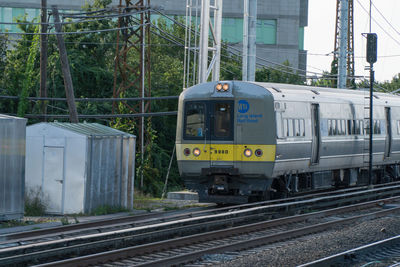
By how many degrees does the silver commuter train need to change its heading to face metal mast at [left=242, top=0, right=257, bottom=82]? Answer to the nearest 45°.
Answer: approximately 135° to its right

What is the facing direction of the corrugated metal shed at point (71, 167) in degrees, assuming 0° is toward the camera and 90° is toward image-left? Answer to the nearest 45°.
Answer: approximately 45°

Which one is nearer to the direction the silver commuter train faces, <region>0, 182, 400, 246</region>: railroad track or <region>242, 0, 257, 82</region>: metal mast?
the railroad track

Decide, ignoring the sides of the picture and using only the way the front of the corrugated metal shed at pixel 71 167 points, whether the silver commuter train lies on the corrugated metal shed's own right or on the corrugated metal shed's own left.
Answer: on the corrugated metal shed's own left

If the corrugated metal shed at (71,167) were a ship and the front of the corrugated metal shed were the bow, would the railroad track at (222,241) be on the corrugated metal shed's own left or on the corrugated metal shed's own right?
on the corrugated metal shed's own left

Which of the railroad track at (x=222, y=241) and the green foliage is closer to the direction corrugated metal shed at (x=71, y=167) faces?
the railroad track

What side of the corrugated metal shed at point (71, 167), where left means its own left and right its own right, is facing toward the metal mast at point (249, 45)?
back

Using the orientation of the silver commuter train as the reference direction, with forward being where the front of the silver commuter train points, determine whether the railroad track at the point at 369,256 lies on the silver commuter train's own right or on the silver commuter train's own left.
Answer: on the silver commuter train's own left

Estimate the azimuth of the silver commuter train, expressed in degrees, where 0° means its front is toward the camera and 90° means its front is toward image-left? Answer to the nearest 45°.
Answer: approximately 45°

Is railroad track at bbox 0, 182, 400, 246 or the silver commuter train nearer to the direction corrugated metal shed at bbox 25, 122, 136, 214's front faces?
the railroad track
